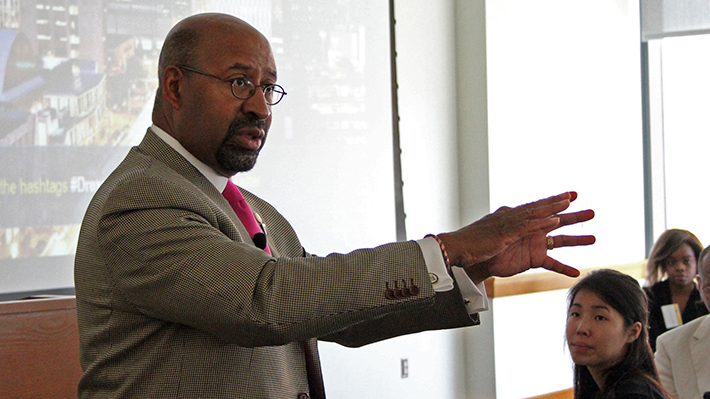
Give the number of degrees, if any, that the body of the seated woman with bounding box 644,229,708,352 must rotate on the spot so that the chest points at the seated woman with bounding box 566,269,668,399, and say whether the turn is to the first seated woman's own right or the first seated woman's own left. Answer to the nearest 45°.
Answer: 0° — they already face them

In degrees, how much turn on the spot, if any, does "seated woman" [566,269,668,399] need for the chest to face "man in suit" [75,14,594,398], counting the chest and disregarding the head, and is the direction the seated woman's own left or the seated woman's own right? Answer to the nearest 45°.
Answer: approximately 45° to the seated woman's own left

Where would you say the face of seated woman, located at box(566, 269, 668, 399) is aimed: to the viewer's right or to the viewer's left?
to the viewer's left

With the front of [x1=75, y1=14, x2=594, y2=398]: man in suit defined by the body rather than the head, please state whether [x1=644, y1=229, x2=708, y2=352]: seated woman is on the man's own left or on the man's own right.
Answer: on the man's own left

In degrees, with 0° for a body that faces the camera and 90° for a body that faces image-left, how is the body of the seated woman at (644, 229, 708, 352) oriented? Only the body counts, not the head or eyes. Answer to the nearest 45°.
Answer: approximately 0°

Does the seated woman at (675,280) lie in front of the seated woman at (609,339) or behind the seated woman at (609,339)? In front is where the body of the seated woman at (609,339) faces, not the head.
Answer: behind
